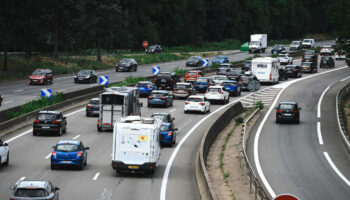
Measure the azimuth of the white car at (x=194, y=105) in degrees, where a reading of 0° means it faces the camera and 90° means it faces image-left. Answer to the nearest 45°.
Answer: approximately 180°

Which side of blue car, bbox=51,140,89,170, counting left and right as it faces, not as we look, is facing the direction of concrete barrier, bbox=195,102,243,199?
right

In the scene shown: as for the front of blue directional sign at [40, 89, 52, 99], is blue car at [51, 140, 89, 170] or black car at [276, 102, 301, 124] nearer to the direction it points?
the blue car

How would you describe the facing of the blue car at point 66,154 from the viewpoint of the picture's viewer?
facing away from the viewer

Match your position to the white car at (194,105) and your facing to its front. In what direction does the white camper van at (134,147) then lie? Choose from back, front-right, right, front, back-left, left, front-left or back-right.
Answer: back

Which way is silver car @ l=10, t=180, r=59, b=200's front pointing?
away from the camera

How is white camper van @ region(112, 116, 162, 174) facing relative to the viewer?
away from the camera

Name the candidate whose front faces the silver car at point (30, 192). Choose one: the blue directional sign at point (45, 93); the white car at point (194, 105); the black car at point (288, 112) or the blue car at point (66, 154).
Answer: the blue directional sign
